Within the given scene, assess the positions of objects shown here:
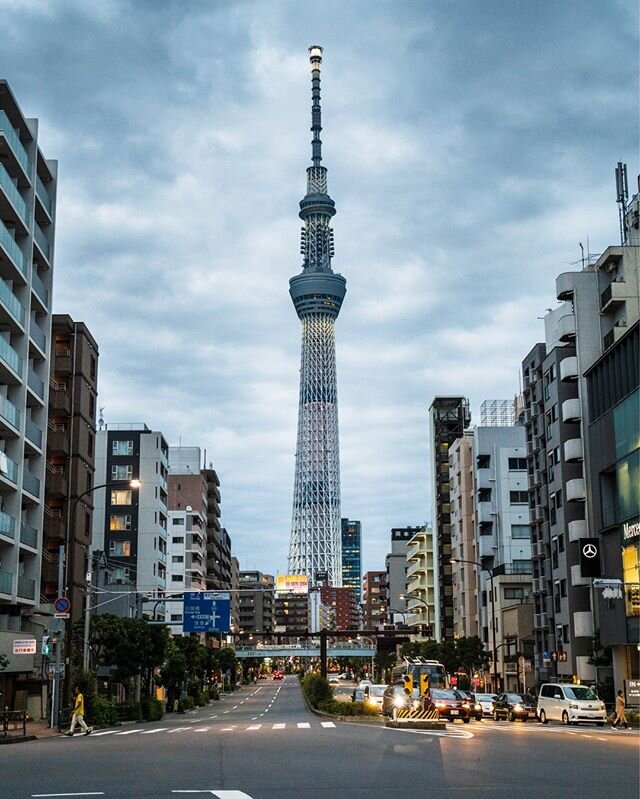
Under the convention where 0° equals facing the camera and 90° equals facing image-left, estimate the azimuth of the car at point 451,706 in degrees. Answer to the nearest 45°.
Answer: approximately 315°

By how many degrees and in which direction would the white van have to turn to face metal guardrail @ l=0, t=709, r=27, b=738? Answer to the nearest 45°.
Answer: approximately 90° to its right

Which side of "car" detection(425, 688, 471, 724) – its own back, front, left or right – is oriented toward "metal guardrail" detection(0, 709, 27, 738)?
right

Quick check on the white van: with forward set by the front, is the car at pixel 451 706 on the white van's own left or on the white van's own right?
on the white van's own right

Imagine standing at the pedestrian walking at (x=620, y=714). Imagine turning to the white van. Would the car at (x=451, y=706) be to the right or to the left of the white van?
left

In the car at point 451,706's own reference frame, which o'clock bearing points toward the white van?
The white van is roughly at 10 o'clock from the car.

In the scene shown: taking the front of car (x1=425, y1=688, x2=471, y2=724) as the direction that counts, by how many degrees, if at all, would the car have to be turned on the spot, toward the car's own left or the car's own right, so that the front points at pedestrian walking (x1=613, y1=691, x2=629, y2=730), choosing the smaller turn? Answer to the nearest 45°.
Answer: approximately 45° to the car's own left

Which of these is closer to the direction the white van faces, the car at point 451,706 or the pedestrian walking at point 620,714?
the pedestrian walking

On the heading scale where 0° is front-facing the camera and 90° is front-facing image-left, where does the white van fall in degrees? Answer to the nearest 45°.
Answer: approximately 315°
